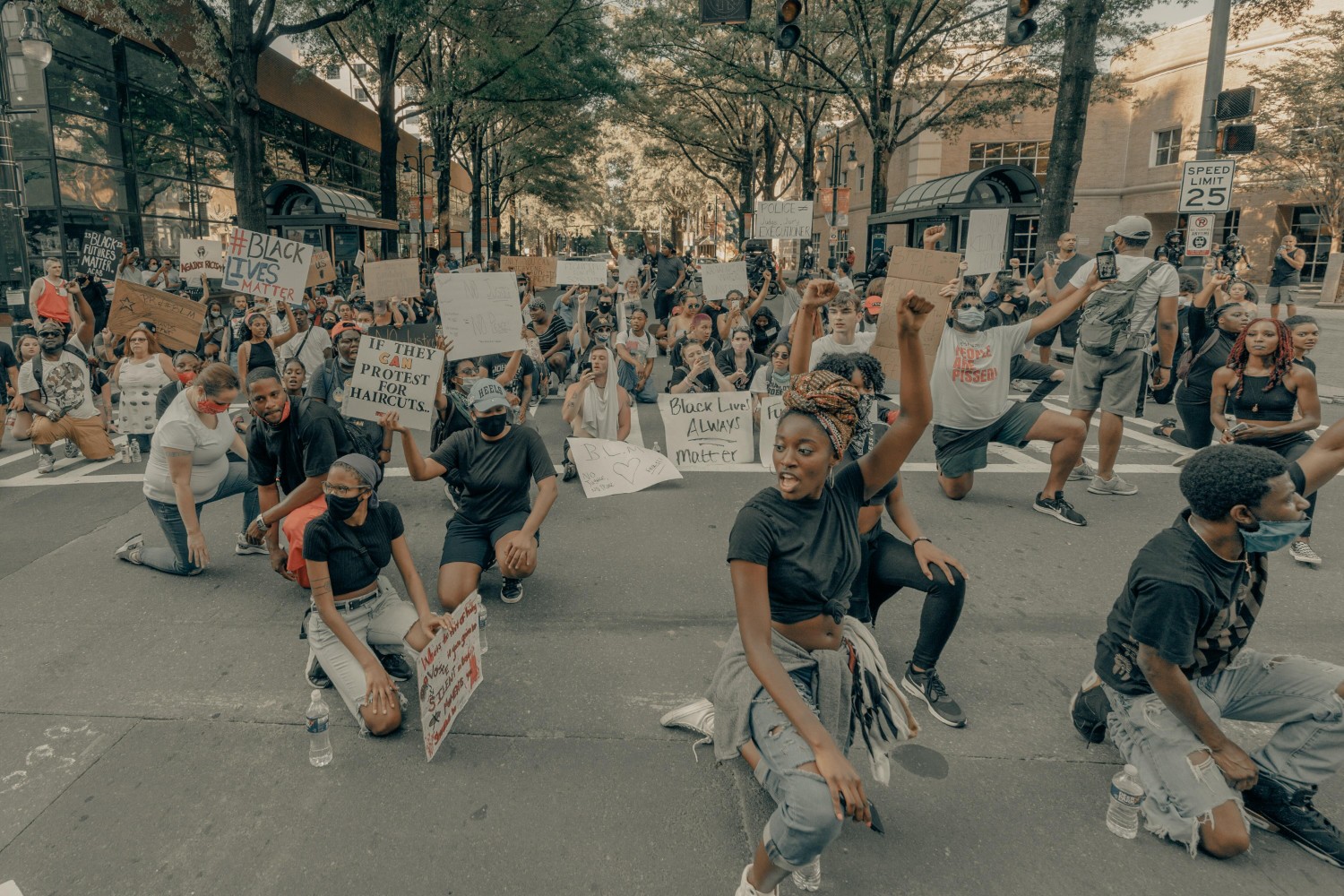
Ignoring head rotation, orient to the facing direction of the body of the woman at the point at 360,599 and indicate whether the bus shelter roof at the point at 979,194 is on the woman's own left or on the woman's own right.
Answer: on the woman's own left

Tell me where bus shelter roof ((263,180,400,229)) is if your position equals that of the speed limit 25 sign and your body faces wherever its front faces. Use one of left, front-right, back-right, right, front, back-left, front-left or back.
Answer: right

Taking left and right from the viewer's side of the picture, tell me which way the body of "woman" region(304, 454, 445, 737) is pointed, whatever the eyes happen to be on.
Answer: facing the viewer and to the right of the viewer

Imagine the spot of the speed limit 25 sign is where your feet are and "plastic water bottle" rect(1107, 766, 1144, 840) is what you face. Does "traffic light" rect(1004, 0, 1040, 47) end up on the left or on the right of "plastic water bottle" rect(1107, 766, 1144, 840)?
right

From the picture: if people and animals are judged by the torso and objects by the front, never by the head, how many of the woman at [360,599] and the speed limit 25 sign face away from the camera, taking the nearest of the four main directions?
0

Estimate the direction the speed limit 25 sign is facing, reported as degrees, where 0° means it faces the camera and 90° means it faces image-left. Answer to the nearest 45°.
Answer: approximately 0°

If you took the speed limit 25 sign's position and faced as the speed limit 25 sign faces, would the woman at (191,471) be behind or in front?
in front

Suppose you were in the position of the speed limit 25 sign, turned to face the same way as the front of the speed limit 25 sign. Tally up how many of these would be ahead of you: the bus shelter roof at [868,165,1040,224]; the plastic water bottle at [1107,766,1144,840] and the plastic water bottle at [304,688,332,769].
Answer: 2

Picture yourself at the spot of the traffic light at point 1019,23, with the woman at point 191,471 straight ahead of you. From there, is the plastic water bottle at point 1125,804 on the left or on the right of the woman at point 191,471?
left

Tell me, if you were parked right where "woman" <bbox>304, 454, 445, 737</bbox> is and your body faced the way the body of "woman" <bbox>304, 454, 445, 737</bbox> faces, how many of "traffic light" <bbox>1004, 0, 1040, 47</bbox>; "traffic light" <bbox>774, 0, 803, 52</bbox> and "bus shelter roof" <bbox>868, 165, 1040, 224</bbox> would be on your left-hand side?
3
